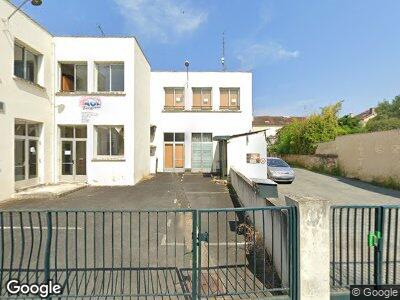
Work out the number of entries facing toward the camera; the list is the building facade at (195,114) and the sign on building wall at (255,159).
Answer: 2

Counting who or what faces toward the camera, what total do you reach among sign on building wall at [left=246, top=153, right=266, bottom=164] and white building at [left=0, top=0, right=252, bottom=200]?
2

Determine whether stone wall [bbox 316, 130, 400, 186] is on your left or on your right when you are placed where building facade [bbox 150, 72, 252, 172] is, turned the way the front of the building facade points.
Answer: on your left

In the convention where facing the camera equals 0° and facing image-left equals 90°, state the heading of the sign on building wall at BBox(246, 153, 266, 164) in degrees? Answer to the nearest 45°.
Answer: approximately 0°

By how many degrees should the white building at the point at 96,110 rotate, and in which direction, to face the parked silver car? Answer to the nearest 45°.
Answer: approximately 90° to its left

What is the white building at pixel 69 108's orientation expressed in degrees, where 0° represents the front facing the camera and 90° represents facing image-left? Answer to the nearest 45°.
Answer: approximately 0°
